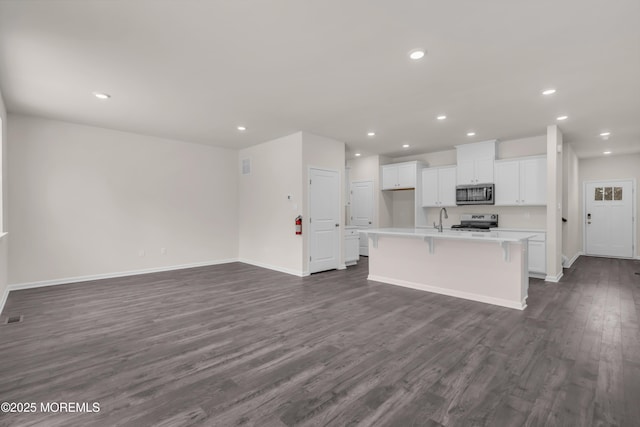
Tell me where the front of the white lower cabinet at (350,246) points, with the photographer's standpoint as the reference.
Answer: facing the viewer and to the right of the viewer

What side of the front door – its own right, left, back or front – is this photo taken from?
front

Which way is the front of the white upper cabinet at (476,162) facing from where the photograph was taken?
facing the viewer

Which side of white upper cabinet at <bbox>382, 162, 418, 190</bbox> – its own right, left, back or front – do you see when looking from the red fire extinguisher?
front

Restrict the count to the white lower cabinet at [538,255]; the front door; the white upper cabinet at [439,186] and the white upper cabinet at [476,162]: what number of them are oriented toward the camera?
4

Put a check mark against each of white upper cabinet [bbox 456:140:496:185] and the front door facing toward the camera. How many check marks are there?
2

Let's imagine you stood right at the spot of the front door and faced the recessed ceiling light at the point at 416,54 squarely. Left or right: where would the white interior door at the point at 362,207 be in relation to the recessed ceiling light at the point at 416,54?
right

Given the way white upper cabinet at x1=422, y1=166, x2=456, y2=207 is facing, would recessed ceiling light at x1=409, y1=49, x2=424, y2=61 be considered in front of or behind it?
in front

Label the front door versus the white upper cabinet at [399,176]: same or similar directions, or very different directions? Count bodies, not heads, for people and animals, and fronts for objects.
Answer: same or similar directions

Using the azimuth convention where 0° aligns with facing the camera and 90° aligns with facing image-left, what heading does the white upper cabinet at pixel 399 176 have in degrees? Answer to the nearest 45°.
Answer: approximately 45°

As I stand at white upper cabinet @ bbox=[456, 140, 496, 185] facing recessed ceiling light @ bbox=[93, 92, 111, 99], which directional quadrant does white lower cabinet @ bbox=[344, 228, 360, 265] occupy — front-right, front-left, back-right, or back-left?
front-right

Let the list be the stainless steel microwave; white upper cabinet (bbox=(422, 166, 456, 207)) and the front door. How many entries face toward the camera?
3

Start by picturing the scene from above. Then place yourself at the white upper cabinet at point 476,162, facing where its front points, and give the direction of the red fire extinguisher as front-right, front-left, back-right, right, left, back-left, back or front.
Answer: front-right

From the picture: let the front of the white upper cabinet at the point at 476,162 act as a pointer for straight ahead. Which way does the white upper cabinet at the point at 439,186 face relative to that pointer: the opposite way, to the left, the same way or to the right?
the same way

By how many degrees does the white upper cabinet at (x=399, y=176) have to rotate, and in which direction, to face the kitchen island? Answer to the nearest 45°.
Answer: approximately 45° to its left
